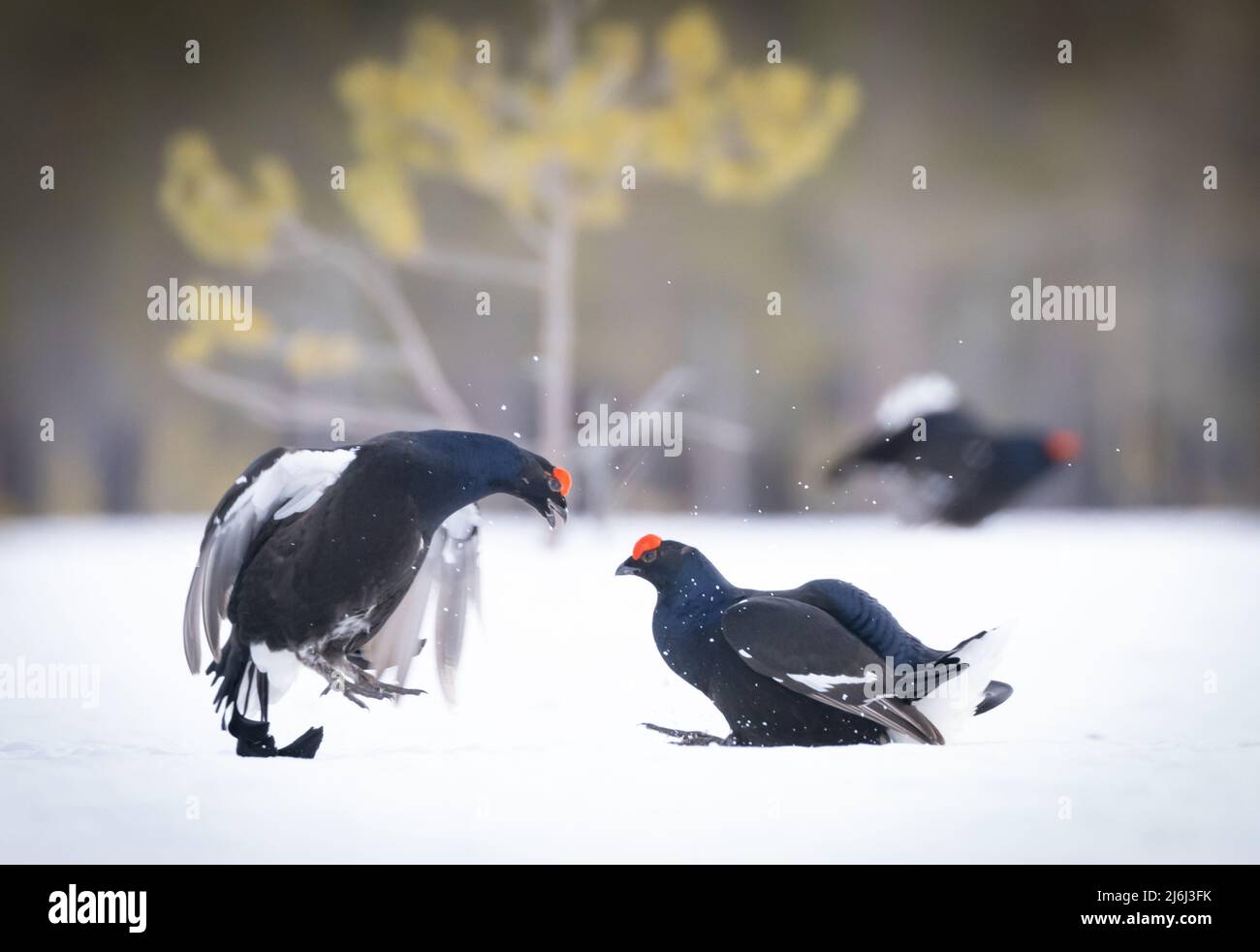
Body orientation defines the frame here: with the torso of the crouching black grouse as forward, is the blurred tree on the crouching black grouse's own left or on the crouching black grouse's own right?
on the crouching black grouse's own right

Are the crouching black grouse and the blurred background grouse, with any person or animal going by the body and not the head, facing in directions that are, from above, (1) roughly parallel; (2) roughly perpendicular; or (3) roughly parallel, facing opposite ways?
roughly parallel, facing opposite ways

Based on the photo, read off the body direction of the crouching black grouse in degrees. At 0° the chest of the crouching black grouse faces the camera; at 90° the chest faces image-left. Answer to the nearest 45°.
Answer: approximately 90°

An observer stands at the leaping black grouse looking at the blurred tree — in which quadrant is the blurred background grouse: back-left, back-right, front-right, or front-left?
front-right

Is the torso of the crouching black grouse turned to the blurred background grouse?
no

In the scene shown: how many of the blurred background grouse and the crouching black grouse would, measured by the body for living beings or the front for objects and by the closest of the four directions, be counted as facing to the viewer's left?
1

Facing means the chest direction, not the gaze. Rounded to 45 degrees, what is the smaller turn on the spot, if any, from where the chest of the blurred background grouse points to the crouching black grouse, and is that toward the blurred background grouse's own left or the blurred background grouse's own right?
approximately 90° to the blurred background grouse's own right

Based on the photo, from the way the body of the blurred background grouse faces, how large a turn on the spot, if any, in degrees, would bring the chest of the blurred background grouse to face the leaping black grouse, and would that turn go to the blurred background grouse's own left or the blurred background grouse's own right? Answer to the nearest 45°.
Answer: approximately 135° to the blurred background grouse's own right

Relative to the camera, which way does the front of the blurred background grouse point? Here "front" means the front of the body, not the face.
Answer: to the viewer's right

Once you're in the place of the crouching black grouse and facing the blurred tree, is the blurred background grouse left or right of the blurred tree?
right

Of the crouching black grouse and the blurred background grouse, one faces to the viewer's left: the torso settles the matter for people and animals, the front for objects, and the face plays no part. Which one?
the crouching black grouse
